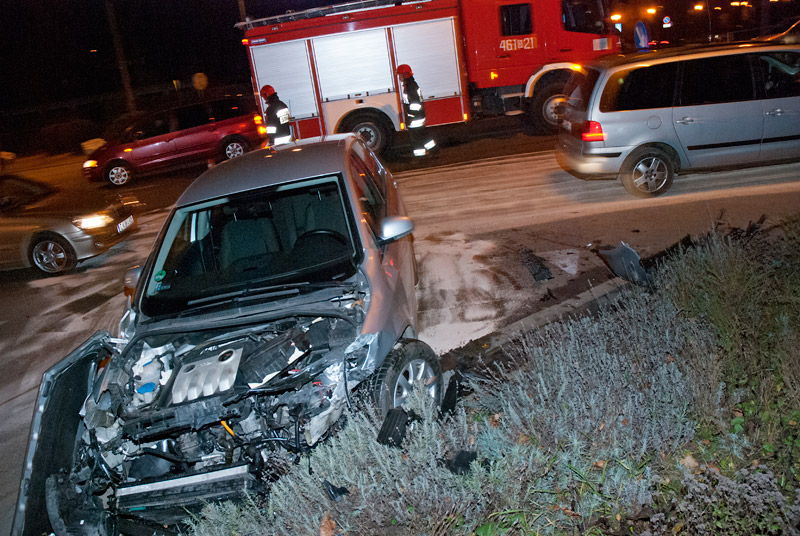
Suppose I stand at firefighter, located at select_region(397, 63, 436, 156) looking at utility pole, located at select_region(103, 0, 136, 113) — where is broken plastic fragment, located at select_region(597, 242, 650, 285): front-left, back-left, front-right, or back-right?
back-left

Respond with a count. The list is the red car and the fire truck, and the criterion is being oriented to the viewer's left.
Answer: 1

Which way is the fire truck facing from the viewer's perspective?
to the viewer's right

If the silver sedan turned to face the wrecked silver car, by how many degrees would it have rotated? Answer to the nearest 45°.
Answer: approximately 45° to its right

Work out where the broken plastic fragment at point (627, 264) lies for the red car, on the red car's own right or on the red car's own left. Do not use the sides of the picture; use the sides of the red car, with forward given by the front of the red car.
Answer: on the red car's own left

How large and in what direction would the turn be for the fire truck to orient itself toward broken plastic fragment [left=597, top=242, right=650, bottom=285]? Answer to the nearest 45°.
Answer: approximately 90° to its right

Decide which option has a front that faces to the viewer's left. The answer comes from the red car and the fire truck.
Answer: the red car

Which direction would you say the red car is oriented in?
to the viewer's left

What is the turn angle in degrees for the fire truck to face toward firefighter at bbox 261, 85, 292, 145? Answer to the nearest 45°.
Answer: approximately 135° to its right

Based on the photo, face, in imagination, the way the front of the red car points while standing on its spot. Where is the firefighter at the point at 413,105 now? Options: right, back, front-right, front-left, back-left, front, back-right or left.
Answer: back-left
